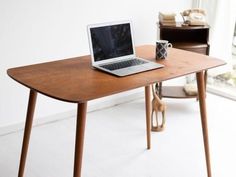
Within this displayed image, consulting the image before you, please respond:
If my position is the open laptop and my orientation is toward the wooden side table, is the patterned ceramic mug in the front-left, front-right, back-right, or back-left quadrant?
front-right

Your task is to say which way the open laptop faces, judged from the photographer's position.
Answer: facing the viewer and to the right of the viewer

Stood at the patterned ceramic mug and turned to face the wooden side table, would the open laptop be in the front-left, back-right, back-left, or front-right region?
back-left

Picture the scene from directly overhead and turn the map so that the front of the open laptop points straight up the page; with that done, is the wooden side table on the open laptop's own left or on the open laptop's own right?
on the open laptop's own left
